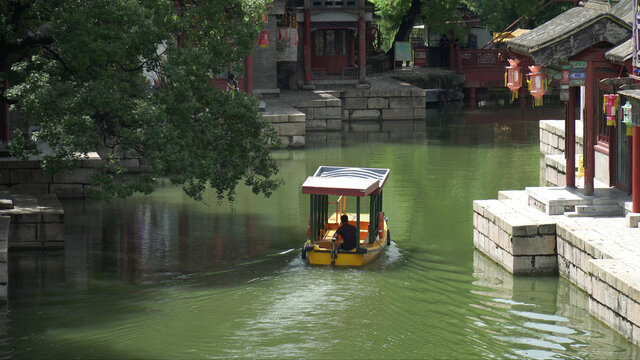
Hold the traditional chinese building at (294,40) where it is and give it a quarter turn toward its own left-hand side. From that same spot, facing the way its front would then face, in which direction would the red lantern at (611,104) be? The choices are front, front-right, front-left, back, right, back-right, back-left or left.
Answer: right

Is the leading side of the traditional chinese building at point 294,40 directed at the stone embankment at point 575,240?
yes

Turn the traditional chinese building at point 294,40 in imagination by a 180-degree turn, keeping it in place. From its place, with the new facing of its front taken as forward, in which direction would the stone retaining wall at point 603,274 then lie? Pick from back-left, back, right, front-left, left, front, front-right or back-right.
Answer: back

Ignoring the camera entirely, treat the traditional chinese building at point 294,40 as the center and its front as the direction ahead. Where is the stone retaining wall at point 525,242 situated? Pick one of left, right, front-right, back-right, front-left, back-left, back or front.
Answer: front

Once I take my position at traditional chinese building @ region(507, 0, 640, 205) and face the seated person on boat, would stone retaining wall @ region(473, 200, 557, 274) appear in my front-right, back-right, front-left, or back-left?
front-left

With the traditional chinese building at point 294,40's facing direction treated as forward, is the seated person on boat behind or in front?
in front

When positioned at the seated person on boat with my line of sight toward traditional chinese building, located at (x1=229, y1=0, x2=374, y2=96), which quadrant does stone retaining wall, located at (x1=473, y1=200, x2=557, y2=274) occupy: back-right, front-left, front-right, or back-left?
back-right

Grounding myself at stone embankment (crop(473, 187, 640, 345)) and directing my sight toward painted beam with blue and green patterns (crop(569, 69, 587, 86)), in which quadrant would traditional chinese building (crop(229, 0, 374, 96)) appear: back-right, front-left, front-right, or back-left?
front-left

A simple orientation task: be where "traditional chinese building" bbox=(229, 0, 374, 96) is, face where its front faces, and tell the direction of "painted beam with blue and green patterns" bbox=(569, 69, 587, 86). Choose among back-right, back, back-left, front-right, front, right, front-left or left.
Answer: front

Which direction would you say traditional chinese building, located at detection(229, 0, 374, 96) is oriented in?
toward the camera
